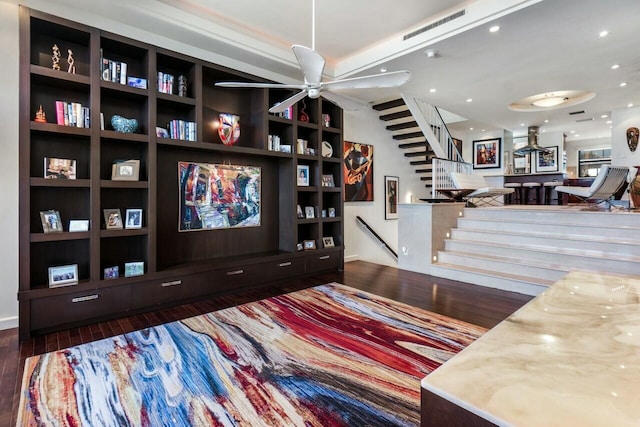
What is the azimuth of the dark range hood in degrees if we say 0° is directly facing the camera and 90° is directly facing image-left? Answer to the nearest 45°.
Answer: approximately 45°

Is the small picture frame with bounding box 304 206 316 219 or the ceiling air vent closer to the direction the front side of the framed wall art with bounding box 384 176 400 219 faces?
the ceiling air vent

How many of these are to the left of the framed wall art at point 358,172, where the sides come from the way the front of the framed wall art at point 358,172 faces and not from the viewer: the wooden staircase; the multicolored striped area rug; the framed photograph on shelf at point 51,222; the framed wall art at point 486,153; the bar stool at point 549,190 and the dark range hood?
4

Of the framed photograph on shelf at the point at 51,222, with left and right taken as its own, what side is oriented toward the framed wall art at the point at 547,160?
left

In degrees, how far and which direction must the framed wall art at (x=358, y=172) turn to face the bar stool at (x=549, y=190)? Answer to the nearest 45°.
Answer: approximately 90° to its left

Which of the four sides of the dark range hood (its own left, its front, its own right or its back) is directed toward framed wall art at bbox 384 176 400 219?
front

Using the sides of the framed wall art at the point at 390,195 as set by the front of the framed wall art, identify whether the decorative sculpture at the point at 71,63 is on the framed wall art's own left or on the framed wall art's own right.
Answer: on the framed wall art's own right

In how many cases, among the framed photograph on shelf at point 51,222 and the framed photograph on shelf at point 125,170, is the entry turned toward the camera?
2

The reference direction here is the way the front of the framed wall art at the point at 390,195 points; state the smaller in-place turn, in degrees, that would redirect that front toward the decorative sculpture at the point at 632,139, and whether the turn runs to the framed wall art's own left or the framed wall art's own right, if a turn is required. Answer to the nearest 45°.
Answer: approximately 45° to the framed wall art's own left

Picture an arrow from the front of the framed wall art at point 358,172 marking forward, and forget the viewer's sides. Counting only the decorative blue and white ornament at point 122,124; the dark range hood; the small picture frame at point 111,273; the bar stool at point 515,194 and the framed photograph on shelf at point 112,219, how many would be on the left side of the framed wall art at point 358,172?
2

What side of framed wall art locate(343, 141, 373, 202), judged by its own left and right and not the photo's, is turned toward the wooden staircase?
left

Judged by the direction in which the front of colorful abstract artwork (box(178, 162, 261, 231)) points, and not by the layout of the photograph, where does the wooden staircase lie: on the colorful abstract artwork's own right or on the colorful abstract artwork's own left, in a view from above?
on the colorful abstract artwork's own left

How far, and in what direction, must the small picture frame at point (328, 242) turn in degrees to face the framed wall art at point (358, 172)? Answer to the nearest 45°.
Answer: approximately 90° to its left
